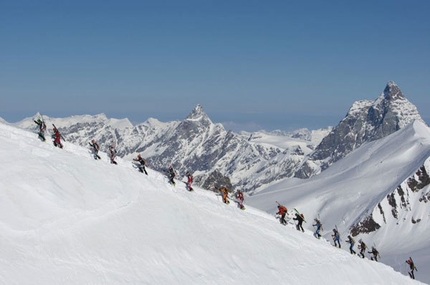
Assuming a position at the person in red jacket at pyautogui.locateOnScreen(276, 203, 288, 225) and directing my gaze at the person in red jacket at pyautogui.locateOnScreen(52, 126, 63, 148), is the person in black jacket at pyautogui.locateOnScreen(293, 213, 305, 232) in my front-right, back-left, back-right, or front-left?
back-left

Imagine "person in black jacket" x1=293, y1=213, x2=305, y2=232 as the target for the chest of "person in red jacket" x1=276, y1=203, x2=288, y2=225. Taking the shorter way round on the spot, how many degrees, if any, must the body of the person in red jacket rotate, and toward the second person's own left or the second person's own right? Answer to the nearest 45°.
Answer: approximately 180°

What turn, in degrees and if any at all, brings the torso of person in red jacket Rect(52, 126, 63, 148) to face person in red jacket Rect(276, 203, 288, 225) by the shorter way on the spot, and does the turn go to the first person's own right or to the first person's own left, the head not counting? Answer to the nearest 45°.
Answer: approximately 180°

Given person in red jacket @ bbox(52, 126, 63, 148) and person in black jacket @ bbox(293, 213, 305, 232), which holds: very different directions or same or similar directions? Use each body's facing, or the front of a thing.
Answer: same or similar directions

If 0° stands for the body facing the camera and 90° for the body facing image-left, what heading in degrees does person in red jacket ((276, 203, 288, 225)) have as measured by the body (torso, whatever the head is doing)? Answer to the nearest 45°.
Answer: approximately 90°

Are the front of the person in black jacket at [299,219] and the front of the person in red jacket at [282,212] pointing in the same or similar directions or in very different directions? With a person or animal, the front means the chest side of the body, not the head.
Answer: same or similar directions

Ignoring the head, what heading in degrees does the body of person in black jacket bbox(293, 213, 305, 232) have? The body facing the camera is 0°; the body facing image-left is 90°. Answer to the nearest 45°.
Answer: approximately 90°

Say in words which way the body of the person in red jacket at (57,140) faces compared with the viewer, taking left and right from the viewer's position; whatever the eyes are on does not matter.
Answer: facing to the left of the viewer

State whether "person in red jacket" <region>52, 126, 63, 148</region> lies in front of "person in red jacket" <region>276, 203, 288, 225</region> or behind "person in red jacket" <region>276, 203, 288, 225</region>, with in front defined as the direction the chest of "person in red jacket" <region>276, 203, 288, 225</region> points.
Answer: in front

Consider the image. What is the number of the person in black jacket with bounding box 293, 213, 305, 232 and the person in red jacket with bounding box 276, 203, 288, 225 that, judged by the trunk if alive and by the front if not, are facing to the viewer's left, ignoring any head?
2

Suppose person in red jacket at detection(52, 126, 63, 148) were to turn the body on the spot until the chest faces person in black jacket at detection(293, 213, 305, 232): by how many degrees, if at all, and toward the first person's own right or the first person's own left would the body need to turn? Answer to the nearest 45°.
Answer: approximately 180°

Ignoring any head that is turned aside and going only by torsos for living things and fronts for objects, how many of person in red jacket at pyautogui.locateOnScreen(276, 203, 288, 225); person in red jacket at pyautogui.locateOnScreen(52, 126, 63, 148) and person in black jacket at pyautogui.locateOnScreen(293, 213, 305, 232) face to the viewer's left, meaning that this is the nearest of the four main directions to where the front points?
3

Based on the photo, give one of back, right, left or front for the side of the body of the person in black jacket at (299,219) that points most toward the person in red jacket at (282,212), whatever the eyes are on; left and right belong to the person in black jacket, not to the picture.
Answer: front

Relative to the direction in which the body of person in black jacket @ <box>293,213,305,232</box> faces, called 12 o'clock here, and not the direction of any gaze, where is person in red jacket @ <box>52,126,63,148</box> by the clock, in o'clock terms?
The person in red jacket is roughly at 11 o'clock from the person in black jacket.
